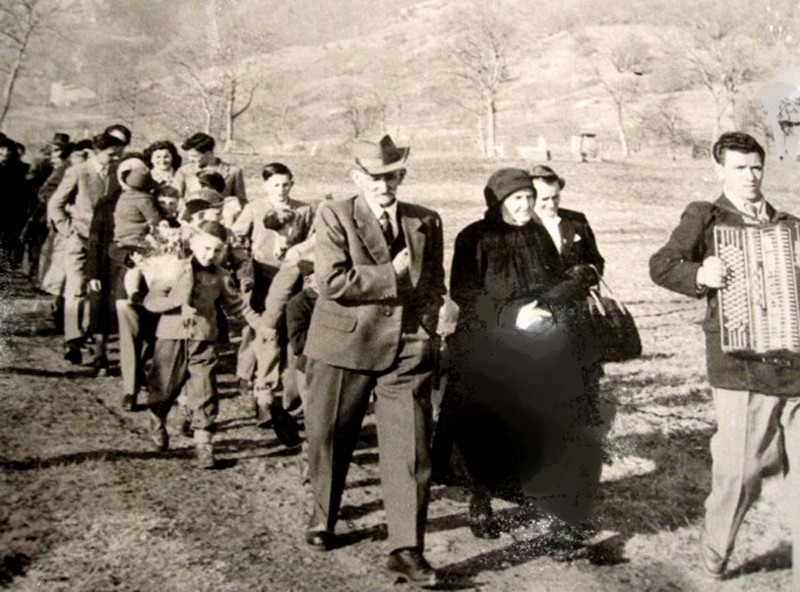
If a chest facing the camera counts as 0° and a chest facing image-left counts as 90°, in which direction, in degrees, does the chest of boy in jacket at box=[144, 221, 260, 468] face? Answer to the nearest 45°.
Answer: approximately 0°

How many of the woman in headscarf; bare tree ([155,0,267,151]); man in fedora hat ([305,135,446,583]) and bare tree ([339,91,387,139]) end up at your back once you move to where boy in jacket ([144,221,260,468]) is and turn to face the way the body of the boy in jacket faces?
2

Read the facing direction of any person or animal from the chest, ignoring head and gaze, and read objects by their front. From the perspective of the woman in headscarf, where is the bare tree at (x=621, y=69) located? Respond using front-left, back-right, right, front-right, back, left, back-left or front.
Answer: back-left

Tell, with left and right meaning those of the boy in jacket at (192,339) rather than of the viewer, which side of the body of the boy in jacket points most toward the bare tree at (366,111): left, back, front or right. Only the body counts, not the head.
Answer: back

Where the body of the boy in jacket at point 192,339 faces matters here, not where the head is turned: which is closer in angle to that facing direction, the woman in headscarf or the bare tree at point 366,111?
the woman in headscarf

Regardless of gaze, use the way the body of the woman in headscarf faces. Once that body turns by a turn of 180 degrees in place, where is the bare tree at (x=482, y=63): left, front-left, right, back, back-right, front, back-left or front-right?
front-right

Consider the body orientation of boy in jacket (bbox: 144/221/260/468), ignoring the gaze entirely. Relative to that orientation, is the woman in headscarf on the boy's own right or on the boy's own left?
on the boy's own left

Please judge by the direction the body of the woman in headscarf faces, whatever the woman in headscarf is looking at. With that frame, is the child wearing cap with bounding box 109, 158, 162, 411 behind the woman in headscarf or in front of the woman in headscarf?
behind

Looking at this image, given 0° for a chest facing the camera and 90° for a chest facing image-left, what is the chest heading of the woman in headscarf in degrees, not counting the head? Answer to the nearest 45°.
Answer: approximately 315°

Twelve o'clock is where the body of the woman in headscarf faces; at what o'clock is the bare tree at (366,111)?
The bare tree is roughly at 7 o'clock from the woman in headscarf.

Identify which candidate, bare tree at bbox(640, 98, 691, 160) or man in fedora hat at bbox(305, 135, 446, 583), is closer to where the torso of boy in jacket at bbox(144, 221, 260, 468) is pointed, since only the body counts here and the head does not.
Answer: the man in fedora hat
